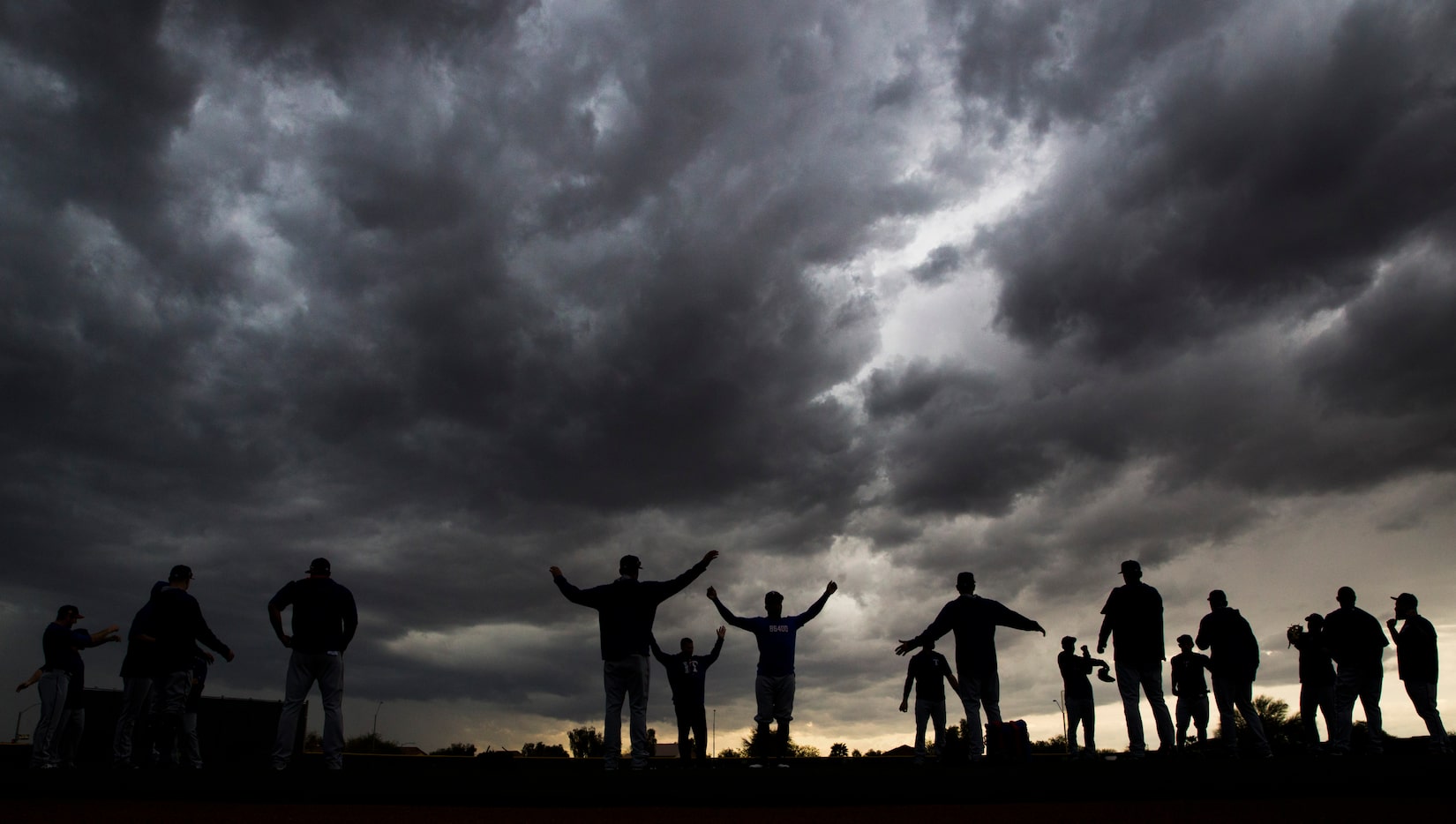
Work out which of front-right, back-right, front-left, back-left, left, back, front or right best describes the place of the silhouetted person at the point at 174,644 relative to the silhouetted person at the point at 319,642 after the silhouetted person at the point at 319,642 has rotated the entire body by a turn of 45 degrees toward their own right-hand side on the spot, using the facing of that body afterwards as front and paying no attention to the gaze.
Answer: left

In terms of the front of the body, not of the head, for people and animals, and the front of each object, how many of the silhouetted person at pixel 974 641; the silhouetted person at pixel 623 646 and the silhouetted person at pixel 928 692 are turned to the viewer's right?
0

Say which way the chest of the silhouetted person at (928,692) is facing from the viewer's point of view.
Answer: toward the camera

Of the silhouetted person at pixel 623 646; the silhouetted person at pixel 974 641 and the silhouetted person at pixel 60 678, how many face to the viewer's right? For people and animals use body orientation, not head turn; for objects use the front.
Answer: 1

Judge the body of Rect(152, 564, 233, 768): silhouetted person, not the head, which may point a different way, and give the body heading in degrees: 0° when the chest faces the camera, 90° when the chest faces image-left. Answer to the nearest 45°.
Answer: approximately 225°

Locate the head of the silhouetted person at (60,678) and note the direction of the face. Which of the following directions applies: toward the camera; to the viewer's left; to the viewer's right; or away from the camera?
to the viewer's right

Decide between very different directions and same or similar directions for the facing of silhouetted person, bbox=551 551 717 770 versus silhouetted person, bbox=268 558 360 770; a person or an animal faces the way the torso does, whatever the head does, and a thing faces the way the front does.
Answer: same or similar directions

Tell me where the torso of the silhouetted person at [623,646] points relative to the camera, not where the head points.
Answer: away from the camera

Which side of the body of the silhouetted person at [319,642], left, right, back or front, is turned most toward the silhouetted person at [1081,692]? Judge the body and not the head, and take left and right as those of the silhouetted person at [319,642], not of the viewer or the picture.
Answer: right

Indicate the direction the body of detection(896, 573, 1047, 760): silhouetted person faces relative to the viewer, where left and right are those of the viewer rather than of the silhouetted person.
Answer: facing away from the viewer

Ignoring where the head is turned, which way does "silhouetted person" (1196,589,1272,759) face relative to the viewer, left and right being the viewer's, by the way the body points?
facing away from the viewer and to the left of the viewer
